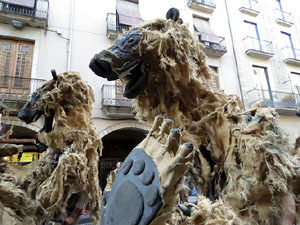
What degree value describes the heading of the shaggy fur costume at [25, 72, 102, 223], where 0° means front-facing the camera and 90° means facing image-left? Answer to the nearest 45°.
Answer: approximately 90°

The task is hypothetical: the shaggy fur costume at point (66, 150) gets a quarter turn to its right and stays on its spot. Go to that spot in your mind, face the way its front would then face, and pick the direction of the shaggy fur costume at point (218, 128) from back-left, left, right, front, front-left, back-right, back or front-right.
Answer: back-right
